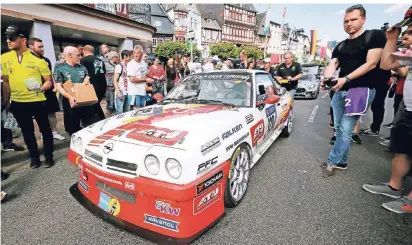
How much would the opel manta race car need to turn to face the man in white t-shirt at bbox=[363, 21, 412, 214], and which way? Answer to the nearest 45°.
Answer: approximately 135° to its left

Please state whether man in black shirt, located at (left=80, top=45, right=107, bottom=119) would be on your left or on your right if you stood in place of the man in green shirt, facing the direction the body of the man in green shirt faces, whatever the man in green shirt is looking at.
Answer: on your left

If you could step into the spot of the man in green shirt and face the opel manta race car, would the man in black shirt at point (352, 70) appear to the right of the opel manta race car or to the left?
left

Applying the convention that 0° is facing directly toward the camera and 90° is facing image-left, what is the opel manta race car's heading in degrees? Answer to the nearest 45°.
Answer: approximately 45°

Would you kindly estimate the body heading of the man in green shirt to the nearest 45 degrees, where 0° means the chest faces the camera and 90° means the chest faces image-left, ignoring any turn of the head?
approximately 315°

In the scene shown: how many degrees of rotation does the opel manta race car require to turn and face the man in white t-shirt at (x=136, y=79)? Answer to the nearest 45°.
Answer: approximately 135° to its right

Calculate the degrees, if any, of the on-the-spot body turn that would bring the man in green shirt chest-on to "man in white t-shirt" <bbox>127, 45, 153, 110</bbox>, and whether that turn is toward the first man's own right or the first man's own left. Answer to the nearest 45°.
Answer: approximately 90° to the first man's own left

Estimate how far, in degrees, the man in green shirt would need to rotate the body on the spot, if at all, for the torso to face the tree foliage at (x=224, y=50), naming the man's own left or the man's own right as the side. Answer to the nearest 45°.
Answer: approximately 90° to the man's own left
